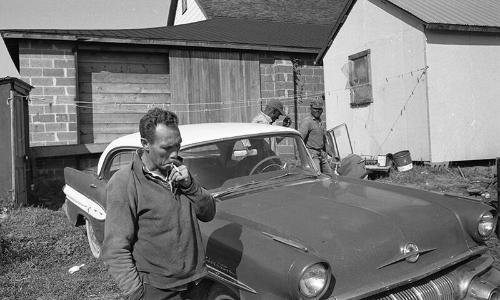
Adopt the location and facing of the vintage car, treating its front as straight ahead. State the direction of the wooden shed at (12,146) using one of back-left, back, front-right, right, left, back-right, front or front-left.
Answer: back

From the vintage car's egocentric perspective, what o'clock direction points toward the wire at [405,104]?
The wire is roughly at 8 o'clock from the vintage car.

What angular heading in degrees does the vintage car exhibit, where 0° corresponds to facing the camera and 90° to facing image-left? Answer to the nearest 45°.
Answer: approximately 315°

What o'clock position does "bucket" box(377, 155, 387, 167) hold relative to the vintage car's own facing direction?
The bucket is roughly at 8 o'clock from the vintage car.

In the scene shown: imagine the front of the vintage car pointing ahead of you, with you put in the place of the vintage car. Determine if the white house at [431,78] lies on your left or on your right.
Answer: on your left

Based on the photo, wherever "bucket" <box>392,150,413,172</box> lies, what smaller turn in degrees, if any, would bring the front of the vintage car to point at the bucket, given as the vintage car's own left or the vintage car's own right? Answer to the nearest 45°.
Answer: approximately 135° to the vintage car's own left
